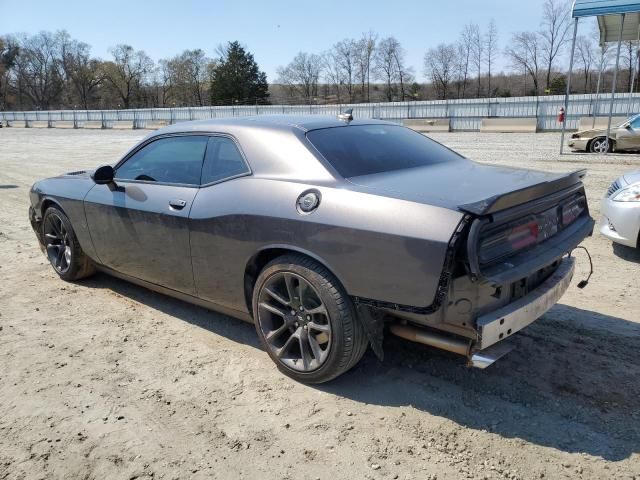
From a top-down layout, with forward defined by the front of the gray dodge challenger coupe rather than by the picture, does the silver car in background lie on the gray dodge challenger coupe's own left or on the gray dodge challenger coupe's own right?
on the gray dodge challenger coupe's own right

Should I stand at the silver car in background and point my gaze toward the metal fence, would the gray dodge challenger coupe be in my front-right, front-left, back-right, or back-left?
back-left

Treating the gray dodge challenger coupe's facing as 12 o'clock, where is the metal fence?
The metal fence is roughly at 2 o'clock from the gray dodge challenger coupe.

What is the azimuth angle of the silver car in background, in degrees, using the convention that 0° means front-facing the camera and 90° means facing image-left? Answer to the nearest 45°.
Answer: approximately 45°

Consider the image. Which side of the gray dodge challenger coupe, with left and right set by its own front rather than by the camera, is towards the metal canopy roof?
right

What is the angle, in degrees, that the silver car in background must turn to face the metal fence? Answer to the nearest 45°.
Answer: approximately 135° to its right

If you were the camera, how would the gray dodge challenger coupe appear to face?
facing away from the viewer and to the left of the viewer
